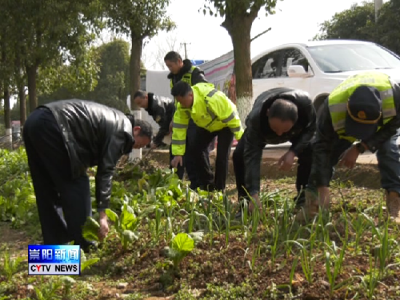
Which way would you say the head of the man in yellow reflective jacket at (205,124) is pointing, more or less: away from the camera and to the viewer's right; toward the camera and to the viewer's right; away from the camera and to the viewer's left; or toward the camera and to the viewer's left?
toward the camera and to the viewer's left

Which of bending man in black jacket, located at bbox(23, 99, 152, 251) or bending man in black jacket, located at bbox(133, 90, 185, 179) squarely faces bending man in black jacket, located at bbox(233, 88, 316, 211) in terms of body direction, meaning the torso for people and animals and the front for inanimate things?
bending man in black jacket, located at bbox(23, 99, 152, 251)

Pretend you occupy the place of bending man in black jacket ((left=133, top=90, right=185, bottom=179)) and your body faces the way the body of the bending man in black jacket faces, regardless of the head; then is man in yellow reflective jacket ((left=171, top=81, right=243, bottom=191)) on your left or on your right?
on your left

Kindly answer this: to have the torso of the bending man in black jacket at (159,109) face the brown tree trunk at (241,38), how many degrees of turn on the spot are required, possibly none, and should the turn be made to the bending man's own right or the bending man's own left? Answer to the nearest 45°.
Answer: approximately 135° to the bending man's own right

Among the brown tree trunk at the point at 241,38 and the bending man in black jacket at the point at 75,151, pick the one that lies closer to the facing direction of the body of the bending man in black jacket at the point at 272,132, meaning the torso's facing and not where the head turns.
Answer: the bending man in black jacket

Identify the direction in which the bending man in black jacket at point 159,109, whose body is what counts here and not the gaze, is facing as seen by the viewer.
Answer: to the viewer's left

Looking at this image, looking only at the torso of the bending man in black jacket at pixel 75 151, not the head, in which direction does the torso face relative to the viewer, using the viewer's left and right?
facing to the right of the viewer

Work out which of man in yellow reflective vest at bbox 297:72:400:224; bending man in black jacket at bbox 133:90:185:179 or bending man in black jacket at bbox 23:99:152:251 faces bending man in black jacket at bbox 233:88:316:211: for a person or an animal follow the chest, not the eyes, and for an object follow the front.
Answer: bending man in black jacket at bbox 23:99:152:251

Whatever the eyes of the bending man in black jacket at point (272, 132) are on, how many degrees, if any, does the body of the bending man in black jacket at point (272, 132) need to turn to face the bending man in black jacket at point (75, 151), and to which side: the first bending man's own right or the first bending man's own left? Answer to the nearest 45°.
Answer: approximately 45° to the first bending man's own right

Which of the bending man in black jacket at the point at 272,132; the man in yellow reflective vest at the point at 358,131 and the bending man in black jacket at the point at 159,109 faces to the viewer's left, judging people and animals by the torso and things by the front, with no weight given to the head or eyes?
the bending man in black jacket at the point at 159,109

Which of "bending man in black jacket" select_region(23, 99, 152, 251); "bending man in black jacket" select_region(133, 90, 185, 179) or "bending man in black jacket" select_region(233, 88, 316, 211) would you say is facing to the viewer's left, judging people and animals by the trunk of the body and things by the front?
"bending man in black jacket" select_region(133, 90, 185, 179)

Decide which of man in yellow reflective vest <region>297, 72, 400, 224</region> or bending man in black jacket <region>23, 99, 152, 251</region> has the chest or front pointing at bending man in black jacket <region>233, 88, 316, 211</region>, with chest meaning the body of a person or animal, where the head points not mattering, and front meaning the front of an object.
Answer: bending man in black jacket <region>23, 99, 152, 251</region>

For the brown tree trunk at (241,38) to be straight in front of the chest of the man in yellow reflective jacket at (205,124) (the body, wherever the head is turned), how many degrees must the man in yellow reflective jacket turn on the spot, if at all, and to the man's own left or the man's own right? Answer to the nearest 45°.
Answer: approximately 135° to the man's own right
